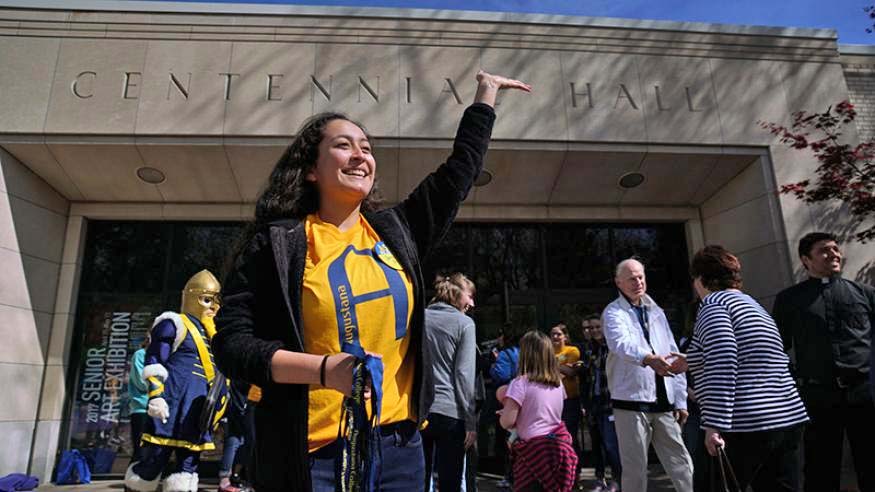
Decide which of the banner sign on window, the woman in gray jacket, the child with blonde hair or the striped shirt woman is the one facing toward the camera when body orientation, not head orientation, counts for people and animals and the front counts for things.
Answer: the banner sign on window

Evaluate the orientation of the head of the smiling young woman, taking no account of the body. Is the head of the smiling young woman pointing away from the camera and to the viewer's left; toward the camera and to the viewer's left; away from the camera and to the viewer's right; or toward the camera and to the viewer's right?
toward the camera and to the viewer's right

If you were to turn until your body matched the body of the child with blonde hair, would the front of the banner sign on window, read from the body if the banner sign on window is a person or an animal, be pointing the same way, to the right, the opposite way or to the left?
the opposite way

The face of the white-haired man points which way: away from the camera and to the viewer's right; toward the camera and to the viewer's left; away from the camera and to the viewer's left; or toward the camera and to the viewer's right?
toward the camera and to the viewer's right

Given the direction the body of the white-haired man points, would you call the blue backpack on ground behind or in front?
behind

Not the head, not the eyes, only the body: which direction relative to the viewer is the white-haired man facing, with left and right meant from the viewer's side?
facing the viewer and to the right of the viewer

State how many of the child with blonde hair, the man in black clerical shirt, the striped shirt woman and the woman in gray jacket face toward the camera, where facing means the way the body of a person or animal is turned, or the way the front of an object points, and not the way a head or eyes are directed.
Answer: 1

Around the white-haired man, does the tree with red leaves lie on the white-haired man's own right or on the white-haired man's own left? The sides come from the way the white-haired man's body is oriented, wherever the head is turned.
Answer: on the white-haired man's own left

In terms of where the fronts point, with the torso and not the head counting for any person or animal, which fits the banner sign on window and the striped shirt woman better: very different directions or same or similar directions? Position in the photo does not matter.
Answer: very different directions

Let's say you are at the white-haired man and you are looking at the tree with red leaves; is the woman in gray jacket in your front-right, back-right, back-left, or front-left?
back-left

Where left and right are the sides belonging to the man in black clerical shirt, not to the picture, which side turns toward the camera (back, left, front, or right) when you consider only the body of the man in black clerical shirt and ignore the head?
front

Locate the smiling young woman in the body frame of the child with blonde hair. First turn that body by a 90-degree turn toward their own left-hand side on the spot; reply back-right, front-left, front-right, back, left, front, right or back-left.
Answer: front-left
